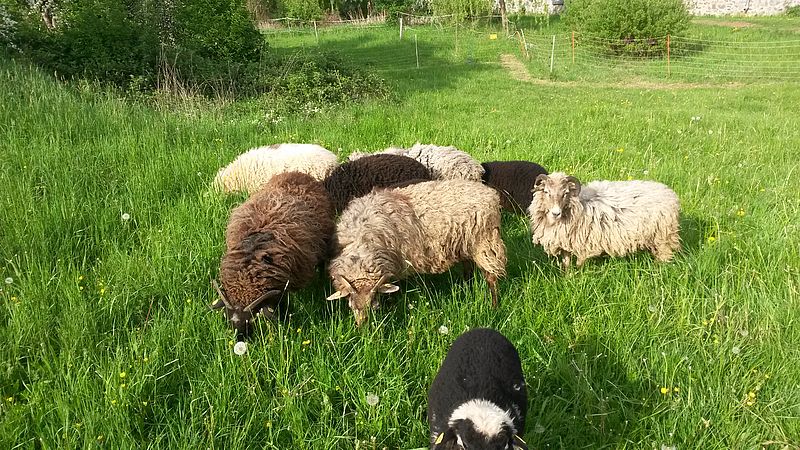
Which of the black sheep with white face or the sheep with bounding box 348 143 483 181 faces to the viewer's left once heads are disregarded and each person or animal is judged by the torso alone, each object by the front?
the sheep

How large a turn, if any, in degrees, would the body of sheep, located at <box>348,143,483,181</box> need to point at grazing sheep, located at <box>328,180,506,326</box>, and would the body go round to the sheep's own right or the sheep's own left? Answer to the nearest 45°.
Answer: approximately 90° to the sheep's own left

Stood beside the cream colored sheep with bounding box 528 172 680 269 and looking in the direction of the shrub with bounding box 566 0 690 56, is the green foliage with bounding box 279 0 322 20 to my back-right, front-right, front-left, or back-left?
front-left

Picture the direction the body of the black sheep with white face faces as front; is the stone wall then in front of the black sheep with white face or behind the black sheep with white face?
behind

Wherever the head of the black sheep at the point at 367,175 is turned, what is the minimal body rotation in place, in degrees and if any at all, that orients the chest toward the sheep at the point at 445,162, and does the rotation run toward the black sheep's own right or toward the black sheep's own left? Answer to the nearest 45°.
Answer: approximately 135° to the black sheep's own right

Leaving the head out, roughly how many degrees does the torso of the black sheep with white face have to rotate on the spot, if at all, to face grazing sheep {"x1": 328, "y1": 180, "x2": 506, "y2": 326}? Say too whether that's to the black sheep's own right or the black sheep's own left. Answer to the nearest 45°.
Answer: approximately 180°

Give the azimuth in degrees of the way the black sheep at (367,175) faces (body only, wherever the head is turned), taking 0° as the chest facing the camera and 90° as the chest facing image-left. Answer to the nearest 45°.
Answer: approximately 90°

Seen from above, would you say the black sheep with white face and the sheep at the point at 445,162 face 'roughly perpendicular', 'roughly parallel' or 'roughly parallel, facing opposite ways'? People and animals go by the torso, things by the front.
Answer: roughly perpendicular

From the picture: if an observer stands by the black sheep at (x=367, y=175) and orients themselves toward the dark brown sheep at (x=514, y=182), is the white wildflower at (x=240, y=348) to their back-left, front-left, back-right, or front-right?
back-right

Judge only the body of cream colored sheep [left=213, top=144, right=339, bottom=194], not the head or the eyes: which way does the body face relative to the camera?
to the viewer's left

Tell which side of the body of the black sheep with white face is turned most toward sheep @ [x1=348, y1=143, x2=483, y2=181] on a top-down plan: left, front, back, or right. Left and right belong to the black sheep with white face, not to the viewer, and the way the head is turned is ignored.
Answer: back

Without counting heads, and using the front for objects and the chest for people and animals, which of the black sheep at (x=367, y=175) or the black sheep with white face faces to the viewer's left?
the black sheep

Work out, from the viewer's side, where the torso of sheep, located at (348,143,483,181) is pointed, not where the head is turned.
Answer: to the viewer's left

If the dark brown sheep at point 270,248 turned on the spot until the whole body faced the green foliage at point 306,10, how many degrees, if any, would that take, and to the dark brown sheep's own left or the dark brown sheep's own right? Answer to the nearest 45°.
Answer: approximately 135° to the dark brown sheep's own right

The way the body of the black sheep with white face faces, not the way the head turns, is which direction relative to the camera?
toward the camera

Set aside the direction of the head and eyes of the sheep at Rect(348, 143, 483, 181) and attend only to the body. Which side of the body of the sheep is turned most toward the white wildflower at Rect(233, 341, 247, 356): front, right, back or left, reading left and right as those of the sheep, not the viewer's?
left

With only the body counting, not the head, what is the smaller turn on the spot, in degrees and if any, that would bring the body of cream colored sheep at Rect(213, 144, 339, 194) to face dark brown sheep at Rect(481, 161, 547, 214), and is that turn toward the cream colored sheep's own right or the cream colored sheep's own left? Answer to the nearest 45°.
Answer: approximately 135° to the cream colored sheep's own left

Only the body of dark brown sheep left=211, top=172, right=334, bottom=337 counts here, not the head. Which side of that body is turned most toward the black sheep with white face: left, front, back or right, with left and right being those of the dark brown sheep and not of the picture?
left
